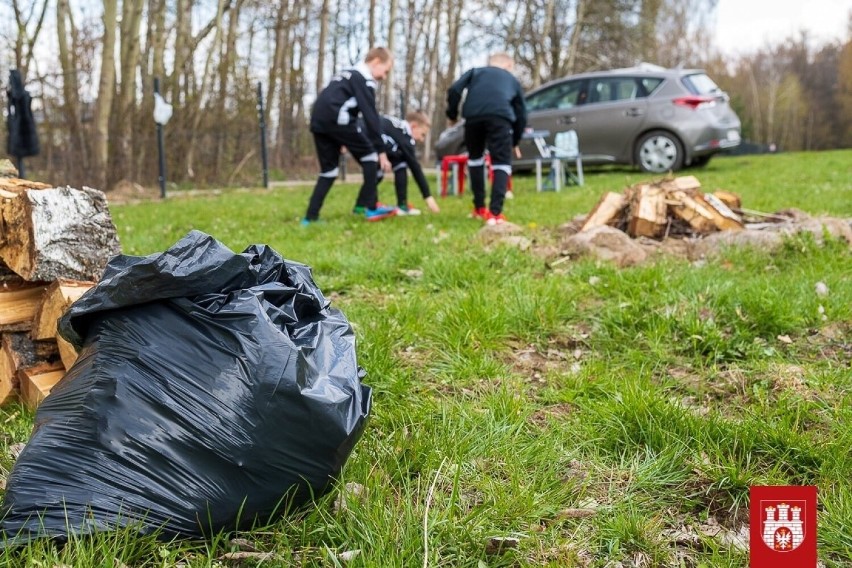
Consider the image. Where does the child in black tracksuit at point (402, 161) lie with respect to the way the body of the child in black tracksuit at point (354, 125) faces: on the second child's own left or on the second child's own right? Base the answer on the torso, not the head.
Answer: on the second child's own left

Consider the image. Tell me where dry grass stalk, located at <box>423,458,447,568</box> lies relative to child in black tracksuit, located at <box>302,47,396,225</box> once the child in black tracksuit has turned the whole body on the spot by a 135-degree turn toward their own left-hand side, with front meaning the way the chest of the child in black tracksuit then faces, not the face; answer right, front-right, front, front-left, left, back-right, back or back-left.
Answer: back-left

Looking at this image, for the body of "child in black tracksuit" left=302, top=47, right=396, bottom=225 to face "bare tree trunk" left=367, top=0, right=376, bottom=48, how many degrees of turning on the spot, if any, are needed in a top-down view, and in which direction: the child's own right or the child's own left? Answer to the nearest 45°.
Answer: approximately 90° to the child's own left

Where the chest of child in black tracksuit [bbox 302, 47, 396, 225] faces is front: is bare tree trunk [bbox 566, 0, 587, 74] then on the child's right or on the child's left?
on the child's left

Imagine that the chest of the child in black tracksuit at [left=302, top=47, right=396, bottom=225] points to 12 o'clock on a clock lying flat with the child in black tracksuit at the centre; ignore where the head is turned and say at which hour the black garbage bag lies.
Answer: The black garbage bag is roughly at 3 o'clock from the child in black tracksuit.

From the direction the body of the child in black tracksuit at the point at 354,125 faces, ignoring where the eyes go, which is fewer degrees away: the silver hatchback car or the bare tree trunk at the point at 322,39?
the silver hatchback car

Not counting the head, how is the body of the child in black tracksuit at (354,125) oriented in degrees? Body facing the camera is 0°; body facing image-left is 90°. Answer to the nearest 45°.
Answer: approximately 270°

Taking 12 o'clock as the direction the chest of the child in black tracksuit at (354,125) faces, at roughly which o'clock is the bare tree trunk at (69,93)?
The bare tree trunk is roughly at 8 o'clock from the child in black tracksuit.

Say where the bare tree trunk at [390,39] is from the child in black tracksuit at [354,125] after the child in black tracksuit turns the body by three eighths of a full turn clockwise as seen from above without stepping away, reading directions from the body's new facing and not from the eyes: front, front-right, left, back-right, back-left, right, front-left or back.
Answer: back-right

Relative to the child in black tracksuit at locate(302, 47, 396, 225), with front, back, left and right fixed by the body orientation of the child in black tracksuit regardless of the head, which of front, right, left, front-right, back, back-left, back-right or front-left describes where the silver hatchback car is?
front-left

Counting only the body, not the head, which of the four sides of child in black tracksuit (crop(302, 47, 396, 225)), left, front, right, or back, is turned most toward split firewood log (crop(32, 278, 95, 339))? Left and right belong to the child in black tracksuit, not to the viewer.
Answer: right

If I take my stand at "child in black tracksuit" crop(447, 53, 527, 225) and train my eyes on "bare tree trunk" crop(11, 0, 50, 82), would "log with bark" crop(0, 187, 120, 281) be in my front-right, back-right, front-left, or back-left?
back-left

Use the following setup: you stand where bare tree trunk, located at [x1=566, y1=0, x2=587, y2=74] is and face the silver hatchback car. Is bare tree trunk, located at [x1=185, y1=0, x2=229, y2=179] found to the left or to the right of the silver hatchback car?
right

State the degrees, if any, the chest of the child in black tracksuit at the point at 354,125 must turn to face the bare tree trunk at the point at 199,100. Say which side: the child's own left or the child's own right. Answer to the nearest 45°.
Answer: approximately 90° to the child's own left

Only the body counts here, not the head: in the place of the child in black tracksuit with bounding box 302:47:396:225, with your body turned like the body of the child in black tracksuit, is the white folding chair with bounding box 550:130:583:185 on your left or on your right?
on your left
